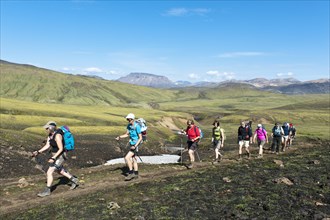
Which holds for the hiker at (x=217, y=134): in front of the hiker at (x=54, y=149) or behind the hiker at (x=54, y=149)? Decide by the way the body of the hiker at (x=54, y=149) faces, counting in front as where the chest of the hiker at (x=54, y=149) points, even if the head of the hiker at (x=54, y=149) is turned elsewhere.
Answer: behind

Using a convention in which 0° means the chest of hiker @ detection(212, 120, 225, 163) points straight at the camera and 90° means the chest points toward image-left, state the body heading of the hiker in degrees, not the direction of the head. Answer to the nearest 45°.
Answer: approximately 45°

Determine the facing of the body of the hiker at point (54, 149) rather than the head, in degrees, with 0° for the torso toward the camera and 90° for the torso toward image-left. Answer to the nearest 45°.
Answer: approximately 90°

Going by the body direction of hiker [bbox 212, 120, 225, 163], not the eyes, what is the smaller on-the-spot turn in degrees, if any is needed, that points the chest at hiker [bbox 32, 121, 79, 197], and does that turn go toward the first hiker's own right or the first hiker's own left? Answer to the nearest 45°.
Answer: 0° — they already face them

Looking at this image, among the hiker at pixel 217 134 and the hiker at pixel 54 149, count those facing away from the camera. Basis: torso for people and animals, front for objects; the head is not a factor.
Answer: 0

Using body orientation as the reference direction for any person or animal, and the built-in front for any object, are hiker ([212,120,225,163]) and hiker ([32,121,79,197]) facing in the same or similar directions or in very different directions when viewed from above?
same or similar directions
